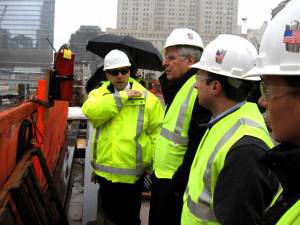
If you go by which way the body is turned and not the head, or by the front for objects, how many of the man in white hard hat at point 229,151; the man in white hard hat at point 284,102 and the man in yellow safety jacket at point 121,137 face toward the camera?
1

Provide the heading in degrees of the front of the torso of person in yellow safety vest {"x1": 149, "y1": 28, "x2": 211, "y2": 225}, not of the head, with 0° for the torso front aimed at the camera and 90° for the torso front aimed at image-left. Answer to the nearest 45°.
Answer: approximately 45°

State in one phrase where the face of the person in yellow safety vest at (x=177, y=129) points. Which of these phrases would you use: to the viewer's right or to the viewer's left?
to the viewer's left

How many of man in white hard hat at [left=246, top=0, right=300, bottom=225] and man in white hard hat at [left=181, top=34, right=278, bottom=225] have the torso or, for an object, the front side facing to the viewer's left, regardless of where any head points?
2

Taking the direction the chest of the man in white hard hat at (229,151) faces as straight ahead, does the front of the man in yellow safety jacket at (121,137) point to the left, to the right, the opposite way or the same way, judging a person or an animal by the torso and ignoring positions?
to the left

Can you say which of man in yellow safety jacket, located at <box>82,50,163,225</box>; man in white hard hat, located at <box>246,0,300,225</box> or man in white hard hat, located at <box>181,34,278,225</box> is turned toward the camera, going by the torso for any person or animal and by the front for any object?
the man in yellow safety jacket

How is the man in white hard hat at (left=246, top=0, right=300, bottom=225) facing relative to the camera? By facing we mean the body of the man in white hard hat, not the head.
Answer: to the viewer's left

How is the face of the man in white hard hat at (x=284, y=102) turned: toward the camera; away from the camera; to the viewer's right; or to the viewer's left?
to the viewer's left

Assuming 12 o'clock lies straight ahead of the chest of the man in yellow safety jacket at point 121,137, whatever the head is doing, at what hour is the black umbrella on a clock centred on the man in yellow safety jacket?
The black umbrella is roughly at 6 o'clock from the man in yellow safety jacket.

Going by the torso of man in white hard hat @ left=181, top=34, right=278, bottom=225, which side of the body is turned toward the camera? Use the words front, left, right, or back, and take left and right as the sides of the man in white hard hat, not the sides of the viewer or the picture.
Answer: left

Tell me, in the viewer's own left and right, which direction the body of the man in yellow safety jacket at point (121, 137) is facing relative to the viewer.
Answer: facing the viewer
